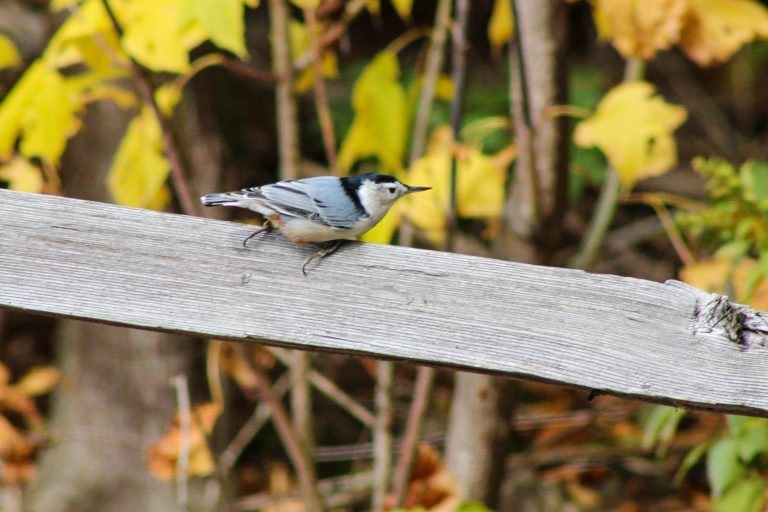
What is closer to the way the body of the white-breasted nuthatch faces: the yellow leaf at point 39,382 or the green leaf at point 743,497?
the green leaf

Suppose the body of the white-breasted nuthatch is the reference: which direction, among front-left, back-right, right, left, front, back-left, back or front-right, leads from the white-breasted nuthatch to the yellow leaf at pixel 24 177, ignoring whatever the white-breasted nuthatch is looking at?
back-left

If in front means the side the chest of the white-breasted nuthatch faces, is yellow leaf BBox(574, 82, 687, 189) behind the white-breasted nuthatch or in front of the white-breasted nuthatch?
in front

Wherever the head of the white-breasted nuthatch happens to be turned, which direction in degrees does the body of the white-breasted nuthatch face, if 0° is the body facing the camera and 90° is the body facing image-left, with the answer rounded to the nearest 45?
approximately 270°

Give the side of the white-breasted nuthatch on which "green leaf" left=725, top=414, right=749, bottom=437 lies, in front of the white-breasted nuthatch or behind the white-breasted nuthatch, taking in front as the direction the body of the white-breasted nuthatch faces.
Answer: in front

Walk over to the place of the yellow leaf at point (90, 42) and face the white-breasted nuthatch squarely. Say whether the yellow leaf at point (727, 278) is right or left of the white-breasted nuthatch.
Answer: left

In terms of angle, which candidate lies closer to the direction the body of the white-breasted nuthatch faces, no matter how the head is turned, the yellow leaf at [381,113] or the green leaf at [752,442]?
the green leaf

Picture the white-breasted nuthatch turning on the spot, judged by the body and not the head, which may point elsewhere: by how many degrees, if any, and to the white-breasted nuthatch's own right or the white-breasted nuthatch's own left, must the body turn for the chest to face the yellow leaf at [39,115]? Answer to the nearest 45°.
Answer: approximately 135° to the white-breasted nuthatch's own left

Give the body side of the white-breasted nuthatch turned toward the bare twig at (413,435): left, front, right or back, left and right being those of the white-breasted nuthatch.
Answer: left

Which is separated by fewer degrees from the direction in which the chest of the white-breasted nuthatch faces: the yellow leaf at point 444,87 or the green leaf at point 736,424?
the green leaf

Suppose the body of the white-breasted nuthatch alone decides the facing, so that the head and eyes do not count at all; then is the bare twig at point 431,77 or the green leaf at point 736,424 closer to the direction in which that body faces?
the green leaf

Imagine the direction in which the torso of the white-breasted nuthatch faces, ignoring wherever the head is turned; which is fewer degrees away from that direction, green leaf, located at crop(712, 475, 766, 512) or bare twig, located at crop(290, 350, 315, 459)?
the green leaf
